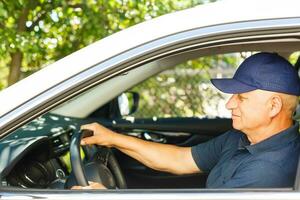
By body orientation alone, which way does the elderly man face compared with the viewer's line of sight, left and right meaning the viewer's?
facing to the left of the viewer

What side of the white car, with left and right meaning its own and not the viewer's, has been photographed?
left

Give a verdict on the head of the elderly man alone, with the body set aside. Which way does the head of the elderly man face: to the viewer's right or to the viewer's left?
to the viewer's left
